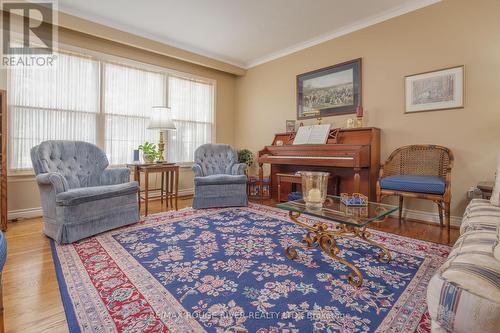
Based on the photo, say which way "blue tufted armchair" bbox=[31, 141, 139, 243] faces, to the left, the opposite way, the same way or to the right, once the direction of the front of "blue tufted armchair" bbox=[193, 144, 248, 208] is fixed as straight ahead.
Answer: to the left

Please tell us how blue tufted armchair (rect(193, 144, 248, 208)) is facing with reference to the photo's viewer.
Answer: facing the viewer

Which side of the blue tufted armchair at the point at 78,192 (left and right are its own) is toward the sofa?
front

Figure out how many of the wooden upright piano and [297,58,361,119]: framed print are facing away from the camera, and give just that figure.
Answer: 0

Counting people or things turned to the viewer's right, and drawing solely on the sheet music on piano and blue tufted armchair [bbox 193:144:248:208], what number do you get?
0

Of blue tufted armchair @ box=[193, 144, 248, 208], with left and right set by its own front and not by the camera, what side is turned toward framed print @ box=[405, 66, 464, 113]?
left

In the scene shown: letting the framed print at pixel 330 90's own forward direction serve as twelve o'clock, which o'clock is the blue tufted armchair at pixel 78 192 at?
The blue tufted armchair is roughly at 12 o'clock from the framed print.

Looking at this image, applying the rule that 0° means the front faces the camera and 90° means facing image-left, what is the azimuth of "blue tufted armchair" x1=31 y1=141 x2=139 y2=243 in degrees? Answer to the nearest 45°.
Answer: approximately 315°

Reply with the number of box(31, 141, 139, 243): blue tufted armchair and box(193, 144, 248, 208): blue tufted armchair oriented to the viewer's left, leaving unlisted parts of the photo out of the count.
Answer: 0

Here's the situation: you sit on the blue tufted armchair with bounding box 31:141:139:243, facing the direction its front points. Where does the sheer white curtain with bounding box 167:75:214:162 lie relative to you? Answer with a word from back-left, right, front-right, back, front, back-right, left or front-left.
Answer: left

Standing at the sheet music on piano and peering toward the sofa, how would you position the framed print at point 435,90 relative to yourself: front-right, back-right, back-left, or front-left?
front-left

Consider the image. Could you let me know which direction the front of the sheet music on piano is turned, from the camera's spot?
facing the viewer and to the left of the viewer

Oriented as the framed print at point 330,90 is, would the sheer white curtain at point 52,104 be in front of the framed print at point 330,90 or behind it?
in front

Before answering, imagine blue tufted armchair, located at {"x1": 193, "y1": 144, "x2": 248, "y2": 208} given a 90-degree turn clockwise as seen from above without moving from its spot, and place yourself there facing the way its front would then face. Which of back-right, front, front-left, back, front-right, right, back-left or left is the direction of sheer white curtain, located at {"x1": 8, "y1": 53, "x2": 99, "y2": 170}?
front

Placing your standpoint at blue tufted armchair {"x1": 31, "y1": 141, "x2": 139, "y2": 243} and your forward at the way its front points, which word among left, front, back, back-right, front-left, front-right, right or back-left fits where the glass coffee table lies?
front
